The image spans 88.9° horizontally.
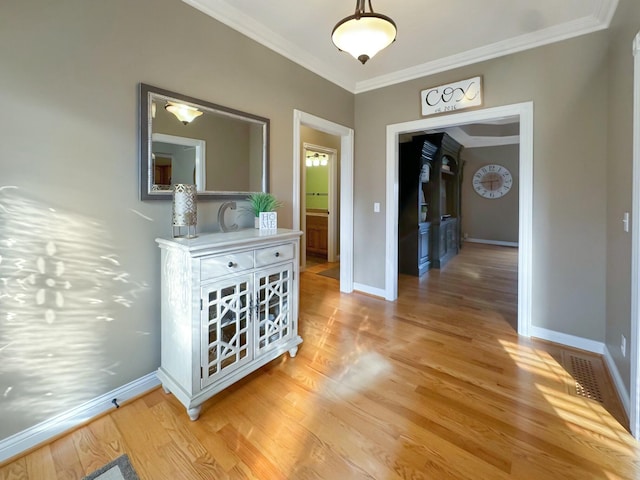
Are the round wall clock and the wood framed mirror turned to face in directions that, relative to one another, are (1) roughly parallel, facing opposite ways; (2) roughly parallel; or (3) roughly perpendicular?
roughly perpendicular

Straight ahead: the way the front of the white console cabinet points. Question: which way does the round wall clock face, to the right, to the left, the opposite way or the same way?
to the right

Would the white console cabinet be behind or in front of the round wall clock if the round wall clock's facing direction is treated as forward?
in front

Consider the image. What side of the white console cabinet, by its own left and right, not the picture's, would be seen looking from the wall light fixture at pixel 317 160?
left

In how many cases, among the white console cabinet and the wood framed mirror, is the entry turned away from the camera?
0

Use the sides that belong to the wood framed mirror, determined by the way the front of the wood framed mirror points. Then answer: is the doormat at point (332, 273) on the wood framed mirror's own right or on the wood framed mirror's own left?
on the wood framed mirror's own left

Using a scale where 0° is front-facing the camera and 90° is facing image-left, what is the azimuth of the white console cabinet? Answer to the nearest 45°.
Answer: approximately 315°

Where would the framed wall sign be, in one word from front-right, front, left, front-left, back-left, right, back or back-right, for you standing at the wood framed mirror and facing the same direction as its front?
front-left

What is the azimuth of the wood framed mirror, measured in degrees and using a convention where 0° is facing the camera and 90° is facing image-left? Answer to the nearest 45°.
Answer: approximately 315°
